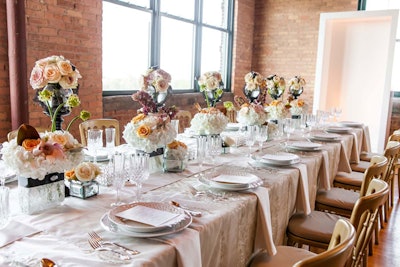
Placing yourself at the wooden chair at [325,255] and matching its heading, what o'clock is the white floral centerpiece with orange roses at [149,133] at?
The white floral centerpiece with orange roses is roughly at 1 o'clock from the wooden chair.

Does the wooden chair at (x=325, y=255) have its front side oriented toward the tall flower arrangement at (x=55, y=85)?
yes

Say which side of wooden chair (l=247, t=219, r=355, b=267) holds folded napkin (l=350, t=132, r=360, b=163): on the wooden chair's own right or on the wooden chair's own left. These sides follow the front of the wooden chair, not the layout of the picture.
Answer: on the wooden chair's own right

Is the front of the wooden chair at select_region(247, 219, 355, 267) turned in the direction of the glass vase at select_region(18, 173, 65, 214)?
yes

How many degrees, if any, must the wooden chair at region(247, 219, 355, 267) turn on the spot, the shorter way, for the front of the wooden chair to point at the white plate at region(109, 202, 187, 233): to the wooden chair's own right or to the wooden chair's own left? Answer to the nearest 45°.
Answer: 0° — it already faces it

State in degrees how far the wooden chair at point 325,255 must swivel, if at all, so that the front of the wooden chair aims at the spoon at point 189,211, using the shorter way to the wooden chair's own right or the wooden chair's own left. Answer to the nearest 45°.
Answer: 0° — it already faces it

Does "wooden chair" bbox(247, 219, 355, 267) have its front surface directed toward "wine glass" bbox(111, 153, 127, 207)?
yes

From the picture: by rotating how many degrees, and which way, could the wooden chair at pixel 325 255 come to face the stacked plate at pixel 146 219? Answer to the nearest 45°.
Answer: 0° — it already faces it

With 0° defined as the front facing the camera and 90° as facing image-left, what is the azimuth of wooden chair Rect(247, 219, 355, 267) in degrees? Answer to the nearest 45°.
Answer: approximately 90°

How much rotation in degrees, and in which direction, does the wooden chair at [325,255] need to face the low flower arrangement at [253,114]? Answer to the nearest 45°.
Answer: approximately 90° to its right

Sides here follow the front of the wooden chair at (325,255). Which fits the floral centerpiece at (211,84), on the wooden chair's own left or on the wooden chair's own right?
on the wooden chair's own right

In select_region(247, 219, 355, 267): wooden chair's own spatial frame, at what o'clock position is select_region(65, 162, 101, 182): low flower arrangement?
The low flower arrangement is roughly at 12 o'clock from the wooden chair.
